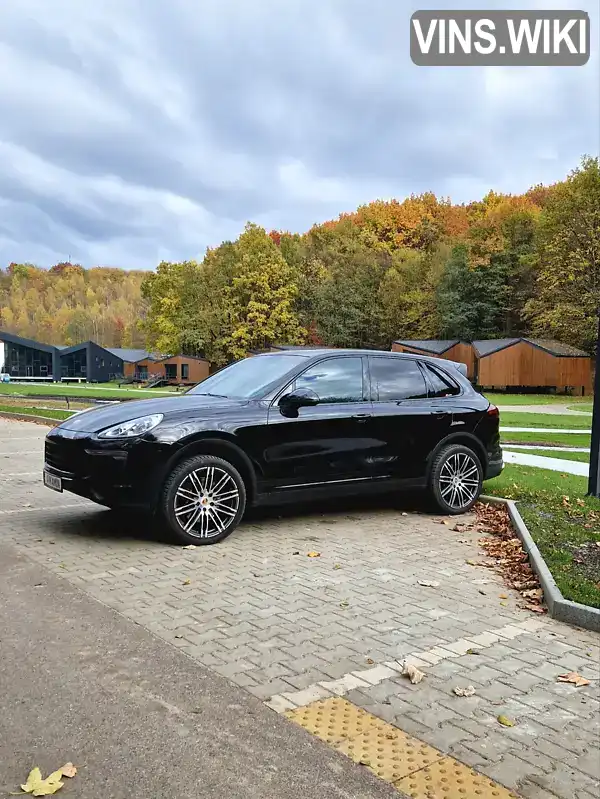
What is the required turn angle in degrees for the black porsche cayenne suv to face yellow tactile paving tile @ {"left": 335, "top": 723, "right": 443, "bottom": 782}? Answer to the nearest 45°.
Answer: approximately 45° to its left

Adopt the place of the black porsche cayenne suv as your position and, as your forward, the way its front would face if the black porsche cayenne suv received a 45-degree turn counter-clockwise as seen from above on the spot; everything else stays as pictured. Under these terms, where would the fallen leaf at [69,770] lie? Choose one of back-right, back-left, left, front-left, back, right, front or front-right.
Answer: front

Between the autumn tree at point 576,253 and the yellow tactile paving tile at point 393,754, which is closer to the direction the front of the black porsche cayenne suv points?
the yellow tactile paving tile

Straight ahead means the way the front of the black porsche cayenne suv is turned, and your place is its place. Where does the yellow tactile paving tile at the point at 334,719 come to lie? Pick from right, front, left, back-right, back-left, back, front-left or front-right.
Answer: front-left

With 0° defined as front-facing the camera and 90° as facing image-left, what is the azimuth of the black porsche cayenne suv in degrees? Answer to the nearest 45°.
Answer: approximately 45°

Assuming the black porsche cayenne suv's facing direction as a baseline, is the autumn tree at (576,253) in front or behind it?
behind

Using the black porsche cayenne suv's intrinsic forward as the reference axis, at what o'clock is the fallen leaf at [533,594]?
The fallen leaf is roughly at 9 o'clock from the black porsche cayenne suv.

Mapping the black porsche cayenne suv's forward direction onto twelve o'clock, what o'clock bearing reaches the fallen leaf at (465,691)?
The fallen leaf is roughly at 10 o'clock from the black porsche cayenne suv.

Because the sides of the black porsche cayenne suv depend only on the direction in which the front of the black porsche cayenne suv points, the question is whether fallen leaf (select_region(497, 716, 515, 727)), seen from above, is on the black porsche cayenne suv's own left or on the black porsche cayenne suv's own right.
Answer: on the black porsche cayenne suv's own left

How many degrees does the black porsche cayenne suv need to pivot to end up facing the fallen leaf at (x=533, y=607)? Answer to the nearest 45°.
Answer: approximately 90° to its left

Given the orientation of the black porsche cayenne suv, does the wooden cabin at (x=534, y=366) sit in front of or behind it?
behind

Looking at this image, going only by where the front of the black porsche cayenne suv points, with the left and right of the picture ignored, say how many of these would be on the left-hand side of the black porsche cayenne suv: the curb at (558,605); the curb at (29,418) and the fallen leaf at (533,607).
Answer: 2
